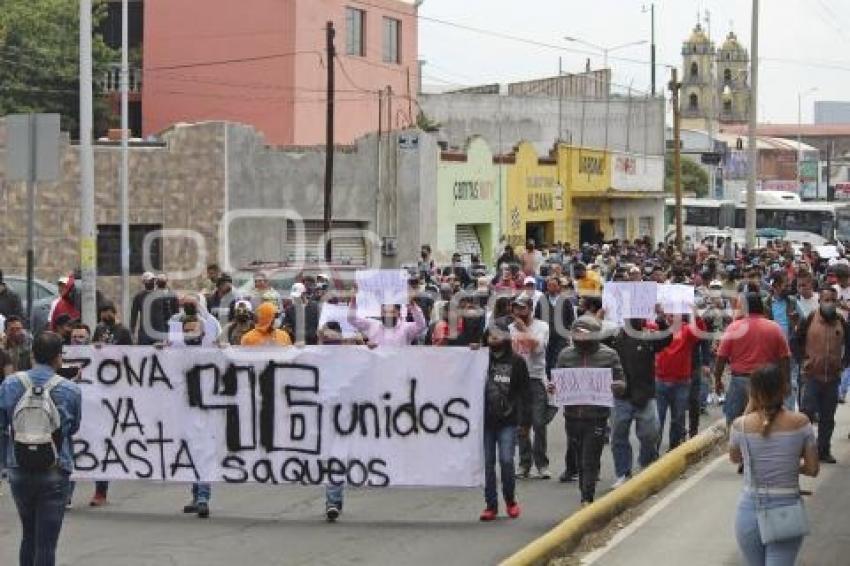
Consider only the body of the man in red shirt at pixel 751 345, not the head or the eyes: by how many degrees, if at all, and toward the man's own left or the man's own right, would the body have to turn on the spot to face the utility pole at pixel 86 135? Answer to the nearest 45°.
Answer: approximately 45° to the man's own left

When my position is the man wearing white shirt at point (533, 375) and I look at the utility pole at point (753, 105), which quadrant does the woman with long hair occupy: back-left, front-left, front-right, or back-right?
back-right

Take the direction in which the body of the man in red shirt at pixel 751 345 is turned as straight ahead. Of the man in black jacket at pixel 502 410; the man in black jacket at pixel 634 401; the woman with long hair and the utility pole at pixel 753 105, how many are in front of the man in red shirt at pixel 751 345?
1

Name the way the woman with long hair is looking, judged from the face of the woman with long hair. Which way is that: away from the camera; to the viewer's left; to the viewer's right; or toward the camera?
away from the camera

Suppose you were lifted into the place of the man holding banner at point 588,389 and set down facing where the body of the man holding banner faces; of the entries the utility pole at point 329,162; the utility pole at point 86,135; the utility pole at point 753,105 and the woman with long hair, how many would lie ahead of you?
1

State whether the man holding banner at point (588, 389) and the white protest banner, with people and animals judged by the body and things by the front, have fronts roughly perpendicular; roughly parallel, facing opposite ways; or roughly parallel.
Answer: roughly parallel

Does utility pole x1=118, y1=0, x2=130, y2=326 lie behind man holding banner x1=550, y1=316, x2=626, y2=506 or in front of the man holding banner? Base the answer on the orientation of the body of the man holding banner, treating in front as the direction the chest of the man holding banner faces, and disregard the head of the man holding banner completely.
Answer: behind

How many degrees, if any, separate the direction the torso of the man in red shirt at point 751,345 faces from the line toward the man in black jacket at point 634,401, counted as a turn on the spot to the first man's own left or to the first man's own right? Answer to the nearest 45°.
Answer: approximately 135° to the first man's own left

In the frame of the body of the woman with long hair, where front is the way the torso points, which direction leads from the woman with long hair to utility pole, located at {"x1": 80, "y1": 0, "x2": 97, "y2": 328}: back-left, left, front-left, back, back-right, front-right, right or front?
front-left

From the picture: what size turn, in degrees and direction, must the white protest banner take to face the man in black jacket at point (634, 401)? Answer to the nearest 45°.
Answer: approximately 90° to its left

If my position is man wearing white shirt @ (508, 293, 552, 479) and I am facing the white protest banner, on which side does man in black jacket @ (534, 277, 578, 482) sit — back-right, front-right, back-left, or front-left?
back-right

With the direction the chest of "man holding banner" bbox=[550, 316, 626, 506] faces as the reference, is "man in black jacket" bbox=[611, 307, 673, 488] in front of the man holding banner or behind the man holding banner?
behind

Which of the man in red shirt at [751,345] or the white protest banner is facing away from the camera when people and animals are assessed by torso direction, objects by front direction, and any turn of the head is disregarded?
the man in red shirt

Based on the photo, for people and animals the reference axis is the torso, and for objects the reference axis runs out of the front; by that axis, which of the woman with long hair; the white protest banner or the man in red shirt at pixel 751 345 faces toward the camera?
the white protest banner

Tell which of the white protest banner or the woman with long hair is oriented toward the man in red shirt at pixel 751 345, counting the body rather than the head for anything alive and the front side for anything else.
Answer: the woman with long hair

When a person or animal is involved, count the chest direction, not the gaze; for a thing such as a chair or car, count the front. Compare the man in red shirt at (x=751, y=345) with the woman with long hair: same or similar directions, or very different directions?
same or similar directions

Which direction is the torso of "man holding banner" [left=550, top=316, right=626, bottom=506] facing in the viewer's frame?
toward the camera

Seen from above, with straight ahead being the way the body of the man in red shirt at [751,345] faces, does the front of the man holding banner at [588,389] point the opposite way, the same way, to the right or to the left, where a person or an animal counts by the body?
the opposite way

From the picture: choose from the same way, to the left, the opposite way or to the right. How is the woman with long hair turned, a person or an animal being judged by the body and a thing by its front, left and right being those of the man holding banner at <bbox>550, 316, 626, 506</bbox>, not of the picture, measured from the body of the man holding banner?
the opposite way

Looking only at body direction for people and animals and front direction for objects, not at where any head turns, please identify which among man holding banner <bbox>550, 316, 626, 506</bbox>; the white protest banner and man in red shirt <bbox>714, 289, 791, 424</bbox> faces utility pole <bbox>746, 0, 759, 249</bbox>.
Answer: the man in red shirt

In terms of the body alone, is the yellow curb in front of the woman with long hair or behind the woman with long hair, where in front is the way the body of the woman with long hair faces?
in front

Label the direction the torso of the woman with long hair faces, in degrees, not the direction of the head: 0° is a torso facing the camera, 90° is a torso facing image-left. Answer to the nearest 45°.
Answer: approximately 180°

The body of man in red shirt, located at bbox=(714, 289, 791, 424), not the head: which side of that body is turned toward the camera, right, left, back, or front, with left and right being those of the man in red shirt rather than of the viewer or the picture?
back
